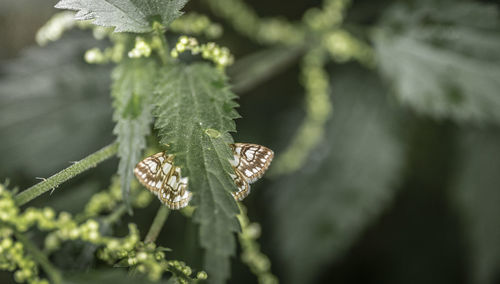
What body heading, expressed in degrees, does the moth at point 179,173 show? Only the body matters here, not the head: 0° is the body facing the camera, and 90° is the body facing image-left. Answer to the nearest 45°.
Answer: approximately 180°
